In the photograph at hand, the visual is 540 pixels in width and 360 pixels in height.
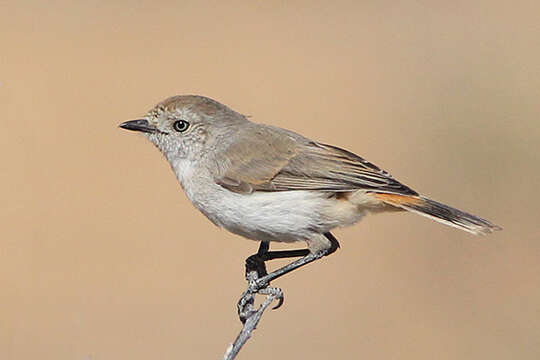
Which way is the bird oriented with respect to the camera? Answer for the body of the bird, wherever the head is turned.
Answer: to the viewer's left
